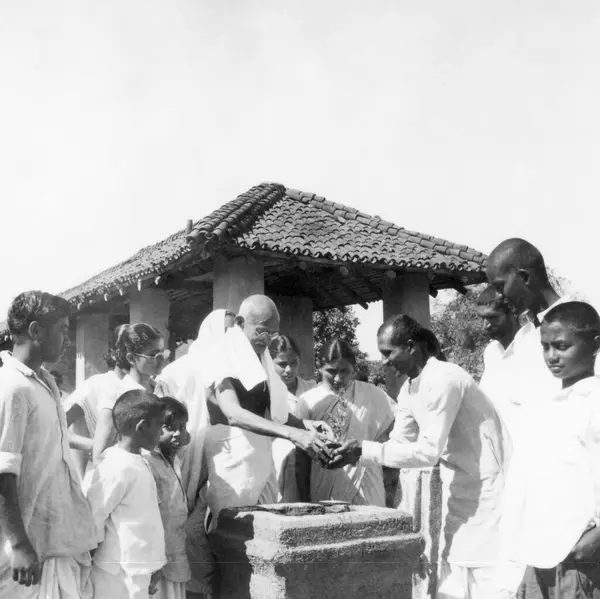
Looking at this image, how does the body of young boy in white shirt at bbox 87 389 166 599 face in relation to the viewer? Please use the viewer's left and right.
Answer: facing to the right of the viewer

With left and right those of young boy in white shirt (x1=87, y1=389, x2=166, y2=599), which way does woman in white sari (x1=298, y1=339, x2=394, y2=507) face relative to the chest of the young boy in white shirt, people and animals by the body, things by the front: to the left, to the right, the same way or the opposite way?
to the right

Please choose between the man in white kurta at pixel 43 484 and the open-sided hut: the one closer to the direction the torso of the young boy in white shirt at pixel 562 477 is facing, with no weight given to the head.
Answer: the man in white kurta

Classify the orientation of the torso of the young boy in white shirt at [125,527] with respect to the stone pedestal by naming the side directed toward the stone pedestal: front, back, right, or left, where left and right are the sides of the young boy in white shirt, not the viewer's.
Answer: front

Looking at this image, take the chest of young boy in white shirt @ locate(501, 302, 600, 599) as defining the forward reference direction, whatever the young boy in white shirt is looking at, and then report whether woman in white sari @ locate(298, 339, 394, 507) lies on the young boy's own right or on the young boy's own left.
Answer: on the young boy's own right

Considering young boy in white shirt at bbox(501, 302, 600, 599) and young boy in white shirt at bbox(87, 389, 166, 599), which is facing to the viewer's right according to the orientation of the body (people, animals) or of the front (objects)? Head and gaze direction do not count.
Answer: young boy in white shirt at bbox(87, 389, 166, 599)

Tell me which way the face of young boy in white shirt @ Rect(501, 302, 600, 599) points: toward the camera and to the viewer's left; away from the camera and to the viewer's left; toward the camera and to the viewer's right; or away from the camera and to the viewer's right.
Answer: toward the camera and to the viewer's left

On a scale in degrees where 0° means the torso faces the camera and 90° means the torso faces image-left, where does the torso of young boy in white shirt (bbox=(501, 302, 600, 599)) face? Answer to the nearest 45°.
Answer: approximately 45°

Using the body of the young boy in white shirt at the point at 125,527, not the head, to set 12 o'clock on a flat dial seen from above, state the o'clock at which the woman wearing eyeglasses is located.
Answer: The woman wearing eyeglasses is roughly at 9 o'clock from the young boy in white shirt.

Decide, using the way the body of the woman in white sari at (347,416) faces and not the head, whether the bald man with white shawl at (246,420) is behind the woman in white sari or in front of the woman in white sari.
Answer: in front

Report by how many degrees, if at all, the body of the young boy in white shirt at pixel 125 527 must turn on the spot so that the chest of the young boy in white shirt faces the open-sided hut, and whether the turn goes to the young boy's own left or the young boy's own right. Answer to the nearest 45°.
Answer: approximately 90° to the young boy's own left
